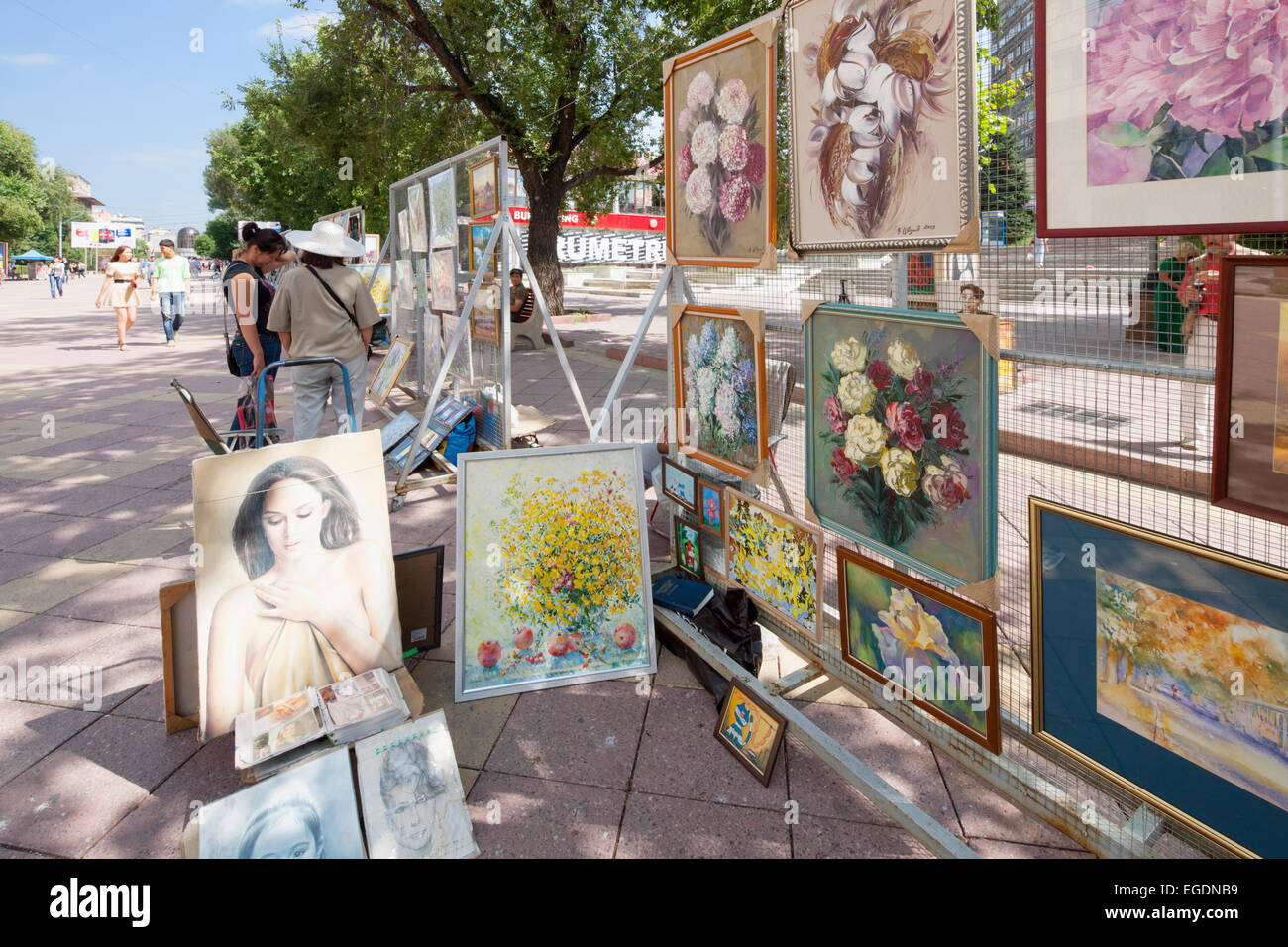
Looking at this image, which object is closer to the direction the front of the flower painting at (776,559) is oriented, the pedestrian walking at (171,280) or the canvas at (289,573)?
the canvas

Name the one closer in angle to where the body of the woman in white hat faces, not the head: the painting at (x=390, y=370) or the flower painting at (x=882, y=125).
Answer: the painting

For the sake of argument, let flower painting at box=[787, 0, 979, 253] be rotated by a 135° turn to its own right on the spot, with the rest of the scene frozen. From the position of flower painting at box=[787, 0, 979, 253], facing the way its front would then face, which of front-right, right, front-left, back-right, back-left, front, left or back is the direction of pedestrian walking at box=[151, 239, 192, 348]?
front-left

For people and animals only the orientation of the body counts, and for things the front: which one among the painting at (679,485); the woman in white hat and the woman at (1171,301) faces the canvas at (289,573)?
the painting

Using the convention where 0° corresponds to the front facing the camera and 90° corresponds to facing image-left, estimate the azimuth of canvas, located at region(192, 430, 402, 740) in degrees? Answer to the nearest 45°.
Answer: approximately 315°

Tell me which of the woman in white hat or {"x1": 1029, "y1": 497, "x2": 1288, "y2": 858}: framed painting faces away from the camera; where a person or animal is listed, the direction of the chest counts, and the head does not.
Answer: the woman in white hat

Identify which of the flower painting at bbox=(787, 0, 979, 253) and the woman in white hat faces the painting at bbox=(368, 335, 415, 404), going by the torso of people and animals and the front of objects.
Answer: the woman in white hat
